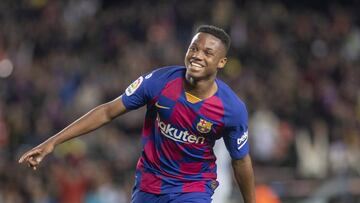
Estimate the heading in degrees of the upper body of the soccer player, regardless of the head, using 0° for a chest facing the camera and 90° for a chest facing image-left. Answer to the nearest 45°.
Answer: approximately 0°
